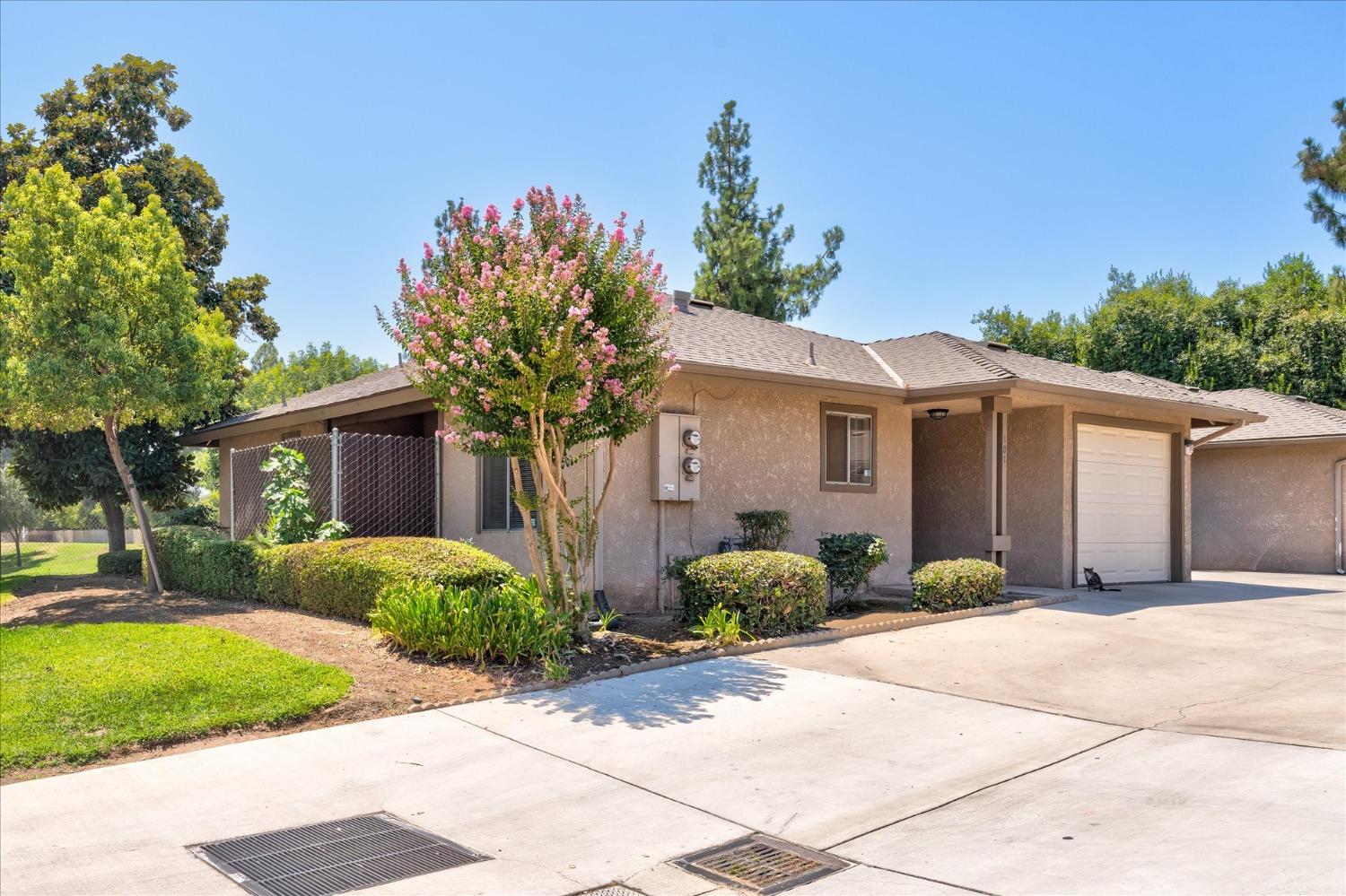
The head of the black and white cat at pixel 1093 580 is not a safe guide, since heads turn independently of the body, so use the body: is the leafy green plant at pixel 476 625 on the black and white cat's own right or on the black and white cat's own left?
on the black and white cat's own left

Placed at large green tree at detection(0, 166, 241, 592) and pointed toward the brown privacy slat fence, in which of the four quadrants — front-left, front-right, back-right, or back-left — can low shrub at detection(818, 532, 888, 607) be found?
front-right

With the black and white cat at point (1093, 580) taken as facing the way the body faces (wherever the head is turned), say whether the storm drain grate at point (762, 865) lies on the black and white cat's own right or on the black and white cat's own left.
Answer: on the black and white cat's own left

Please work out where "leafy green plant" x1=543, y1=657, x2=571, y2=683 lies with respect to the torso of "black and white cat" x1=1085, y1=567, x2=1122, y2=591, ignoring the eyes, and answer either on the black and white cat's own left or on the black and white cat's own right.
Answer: on the black and white cat's own left

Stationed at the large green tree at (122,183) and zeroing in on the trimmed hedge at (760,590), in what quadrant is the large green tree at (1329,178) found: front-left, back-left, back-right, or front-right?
front-left

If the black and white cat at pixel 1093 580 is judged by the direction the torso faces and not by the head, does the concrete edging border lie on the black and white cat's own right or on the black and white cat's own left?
on the black and white cat's own left

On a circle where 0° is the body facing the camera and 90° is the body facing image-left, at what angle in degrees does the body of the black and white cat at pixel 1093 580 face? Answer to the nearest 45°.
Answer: approximately 90°

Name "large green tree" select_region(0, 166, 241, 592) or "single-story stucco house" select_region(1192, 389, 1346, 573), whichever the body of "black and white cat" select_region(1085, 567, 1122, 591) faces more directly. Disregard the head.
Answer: the large green tree
